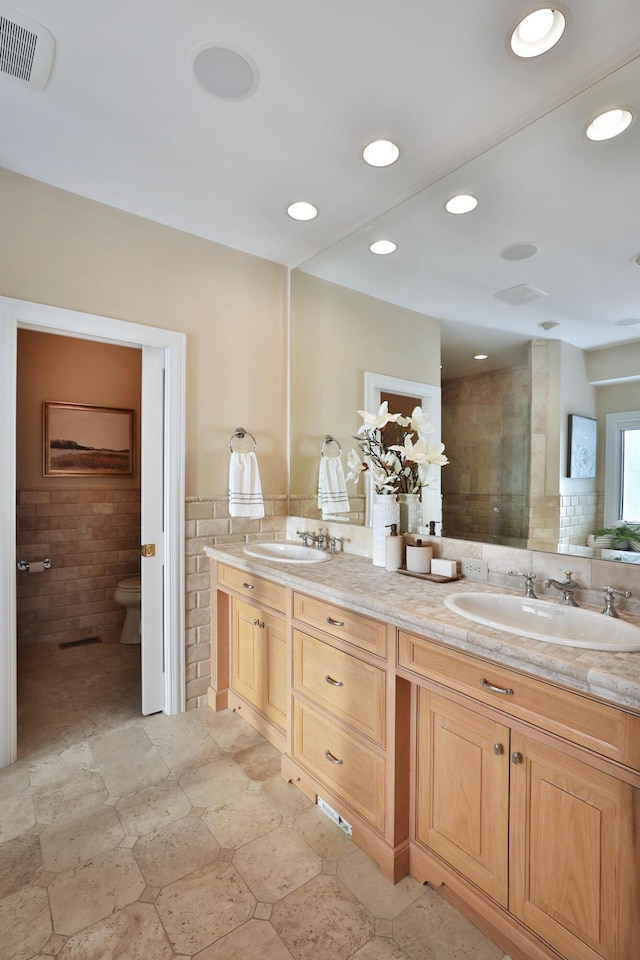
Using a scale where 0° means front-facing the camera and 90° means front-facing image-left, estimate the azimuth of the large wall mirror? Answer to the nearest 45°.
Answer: approximately 45°

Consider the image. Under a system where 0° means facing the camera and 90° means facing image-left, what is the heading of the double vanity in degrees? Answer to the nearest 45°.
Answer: approximately 45°

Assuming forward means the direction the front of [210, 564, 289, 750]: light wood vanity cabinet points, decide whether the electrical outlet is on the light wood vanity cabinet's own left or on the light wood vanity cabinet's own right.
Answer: on the light wood vanity cabinet's own left

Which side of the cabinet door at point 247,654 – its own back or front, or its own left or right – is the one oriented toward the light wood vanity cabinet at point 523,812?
left

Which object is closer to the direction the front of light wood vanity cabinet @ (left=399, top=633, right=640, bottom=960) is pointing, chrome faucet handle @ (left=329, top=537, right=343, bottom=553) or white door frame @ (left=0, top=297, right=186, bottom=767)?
the white door frame
